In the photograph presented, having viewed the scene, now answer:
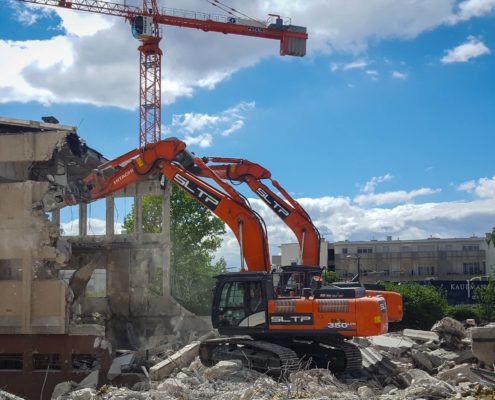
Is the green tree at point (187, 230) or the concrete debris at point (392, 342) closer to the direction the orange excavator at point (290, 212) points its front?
the green tree

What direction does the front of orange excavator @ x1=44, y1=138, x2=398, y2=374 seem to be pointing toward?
to the viewer's left

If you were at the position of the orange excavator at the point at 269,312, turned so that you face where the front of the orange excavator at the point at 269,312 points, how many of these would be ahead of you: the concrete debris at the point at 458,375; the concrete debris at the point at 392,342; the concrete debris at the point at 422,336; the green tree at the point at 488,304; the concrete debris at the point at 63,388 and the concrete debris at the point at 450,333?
1

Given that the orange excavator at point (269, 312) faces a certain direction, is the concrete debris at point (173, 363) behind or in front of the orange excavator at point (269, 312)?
in front

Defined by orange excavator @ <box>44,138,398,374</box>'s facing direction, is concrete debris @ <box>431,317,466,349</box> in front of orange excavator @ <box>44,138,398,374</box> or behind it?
behind

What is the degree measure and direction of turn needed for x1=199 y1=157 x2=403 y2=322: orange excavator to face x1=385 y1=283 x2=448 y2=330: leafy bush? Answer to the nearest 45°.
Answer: approximately 135° to its right

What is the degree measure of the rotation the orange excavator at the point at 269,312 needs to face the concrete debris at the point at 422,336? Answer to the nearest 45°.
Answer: approximately 135° to its right

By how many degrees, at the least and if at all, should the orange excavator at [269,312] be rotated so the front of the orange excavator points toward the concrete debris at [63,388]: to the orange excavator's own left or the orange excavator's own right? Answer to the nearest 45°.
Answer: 0° — it already faces it

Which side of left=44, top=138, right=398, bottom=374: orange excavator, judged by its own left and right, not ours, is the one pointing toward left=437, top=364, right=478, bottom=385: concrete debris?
back

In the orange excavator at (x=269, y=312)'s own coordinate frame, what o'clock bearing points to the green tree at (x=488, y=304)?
The green tree is roughly at 4 o'clock from the orange excavator.

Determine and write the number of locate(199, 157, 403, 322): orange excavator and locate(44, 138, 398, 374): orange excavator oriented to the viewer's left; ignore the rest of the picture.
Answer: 2

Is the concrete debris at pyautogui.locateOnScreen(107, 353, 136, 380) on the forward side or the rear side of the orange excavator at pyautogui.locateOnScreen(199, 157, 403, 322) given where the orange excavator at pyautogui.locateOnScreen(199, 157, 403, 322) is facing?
on the forward side

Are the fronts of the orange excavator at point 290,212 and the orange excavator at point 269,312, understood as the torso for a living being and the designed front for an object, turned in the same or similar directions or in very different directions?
same or similar directions

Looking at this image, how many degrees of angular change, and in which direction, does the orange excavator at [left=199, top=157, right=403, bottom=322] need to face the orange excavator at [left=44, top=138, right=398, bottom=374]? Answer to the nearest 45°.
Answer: approximately 90° to its left

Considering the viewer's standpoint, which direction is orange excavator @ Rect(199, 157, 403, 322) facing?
facing to the left of the viewer

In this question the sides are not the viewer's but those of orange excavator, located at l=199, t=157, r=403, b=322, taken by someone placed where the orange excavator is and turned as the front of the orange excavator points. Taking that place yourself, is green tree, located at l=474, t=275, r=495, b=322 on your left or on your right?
on your right
